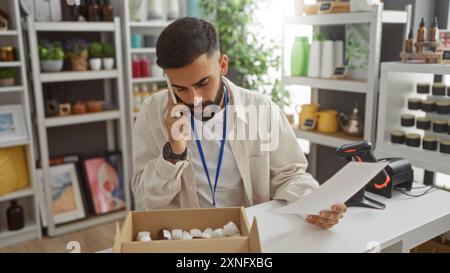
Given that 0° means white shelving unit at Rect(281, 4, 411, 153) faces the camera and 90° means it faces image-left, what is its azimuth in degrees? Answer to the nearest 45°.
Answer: approximately 45°

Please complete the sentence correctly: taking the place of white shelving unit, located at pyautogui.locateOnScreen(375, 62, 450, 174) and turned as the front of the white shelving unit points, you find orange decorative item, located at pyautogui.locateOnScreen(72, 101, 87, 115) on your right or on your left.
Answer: on your right

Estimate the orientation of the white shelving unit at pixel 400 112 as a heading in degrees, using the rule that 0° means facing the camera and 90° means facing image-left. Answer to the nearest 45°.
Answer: approximately 45°

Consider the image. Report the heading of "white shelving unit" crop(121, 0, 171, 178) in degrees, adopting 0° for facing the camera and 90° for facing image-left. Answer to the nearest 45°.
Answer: approximately 0°

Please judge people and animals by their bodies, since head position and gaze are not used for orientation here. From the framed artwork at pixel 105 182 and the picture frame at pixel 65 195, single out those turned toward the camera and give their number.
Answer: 2

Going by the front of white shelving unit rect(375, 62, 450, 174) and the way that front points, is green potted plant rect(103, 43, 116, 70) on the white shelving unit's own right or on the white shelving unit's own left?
on the white shelving unit's own right

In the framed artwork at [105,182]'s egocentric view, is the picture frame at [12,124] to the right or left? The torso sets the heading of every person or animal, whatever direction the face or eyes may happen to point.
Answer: on its right

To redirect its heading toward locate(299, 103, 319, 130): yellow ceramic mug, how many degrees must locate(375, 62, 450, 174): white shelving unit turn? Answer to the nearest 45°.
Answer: approximately 90° to its right

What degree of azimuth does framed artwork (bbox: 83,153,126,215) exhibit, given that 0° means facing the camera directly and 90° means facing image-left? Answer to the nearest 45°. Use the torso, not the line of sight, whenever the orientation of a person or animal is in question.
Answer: approximately 0°

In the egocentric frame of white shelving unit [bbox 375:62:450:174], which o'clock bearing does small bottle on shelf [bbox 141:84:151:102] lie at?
The small bottle on shelf is roughly at 2 o'clock from the white shelving unit.
